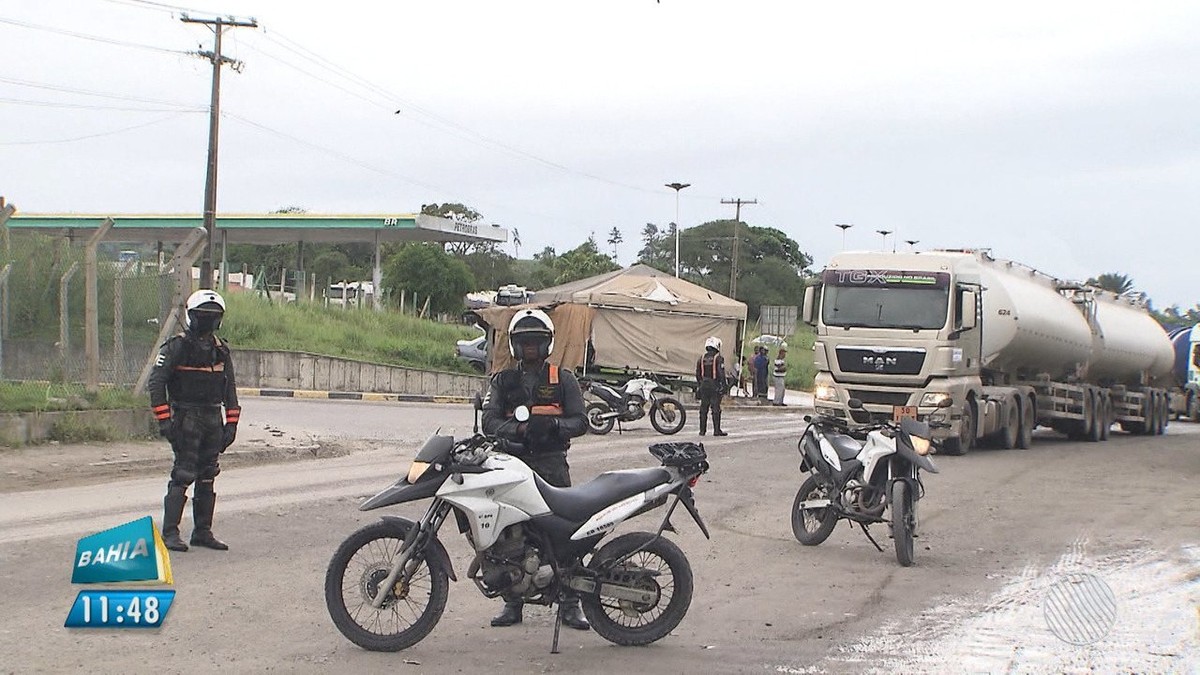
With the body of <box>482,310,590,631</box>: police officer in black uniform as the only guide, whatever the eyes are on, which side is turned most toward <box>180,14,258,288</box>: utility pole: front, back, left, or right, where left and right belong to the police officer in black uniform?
back

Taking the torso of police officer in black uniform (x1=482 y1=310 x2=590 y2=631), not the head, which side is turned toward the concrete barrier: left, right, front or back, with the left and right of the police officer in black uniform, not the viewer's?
back

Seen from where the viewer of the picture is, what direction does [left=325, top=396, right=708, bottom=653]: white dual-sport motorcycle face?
facing to the left of the viewer

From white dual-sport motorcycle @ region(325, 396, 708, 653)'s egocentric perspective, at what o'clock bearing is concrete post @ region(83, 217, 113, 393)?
The concrete post is roughly at 2 o'clock from the white dual-sport motorcycle.

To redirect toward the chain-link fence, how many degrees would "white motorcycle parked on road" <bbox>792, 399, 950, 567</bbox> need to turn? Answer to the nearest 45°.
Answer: approximately 135° to its right

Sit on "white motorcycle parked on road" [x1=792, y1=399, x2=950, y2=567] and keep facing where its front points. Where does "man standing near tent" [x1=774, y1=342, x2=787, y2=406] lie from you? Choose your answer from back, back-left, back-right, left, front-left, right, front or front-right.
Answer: back-left

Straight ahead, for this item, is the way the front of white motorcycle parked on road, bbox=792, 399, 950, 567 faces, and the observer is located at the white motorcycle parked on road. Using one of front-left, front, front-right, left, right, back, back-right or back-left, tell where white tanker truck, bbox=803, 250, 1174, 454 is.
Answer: back-left

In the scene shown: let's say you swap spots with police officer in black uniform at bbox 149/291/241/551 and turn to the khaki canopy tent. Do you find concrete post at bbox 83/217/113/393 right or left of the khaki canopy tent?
left

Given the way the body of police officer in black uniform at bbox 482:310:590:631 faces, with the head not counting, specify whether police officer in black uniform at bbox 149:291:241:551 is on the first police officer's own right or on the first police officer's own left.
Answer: on the first police officer's own right

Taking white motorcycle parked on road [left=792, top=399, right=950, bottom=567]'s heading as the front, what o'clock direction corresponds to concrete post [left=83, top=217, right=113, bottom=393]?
The concrete post is roughly at 5 o'clock from the white motorcycle parked on road.
